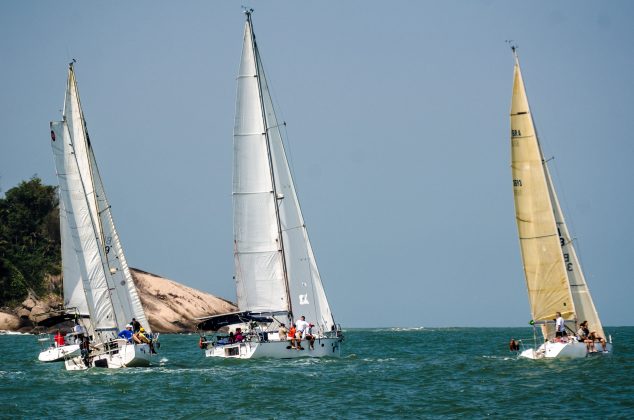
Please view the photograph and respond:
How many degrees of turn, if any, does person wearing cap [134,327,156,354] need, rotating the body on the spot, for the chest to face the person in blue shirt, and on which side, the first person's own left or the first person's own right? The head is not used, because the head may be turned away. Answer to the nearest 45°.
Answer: approximately 135° to the first person's own right
